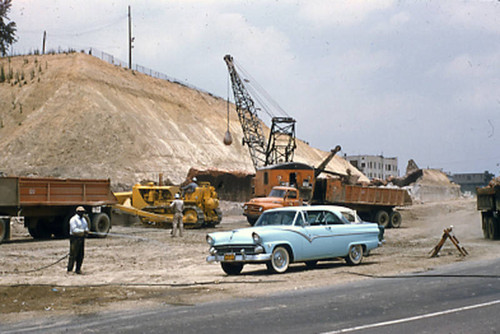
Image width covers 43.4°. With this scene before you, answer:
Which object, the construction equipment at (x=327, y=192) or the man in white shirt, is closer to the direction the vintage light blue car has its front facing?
the man in white shirt

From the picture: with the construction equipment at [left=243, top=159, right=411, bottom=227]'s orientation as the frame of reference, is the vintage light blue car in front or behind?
in front

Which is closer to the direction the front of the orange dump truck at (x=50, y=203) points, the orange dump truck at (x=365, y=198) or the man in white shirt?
the man in white shirt

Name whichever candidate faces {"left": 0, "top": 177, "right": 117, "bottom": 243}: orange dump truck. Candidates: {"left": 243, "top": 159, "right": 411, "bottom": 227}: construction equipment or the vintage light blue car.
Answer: the construction equipment

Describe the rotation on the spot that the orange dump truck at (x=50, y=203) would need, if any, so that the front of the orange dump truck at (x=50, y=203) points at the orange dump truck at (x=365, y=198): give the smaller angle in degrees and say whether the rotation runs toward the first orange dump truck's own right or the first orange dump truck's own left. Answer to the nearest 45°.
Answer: approximately 135° to the first orange dump truck's own left

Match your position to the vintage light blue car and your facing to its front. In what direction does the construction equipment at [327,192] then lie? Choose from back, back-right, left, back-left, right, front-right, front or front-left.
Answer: back-right

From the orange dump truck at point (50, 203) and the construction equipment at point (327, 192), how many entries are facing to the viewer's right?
0

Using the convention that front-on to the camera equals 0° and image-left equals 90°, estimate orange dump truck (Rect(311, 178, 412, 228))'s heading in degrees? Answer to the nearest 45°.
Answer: approximately 45°

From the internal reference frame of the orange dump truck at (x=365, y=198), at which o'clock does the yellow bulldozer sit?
The yellow bulldozer is roughly at 1 o'clock from the orange dump truck.

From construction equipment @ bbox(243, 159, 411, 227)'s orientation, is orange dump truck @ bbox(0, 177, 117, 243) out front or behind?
out front

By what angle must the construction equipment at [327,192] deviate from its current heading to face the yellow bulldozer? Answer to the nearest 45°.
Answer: approximately 45° to its right

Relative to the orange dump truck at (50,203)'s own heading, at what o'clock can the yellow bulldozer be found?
The yellow bulldozer is roughly at 6 o'clock from the orange dump truck.

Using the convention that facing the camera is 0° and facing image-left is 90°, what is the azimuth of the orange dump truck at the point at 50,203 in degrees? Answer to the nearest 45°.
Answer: approximately 45°

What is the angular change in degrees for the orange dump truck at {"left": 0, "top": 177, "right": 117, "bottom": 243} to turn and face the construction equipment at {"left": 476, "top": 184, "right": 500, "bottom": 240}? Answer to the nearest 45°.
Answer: approximately 135° to its left
